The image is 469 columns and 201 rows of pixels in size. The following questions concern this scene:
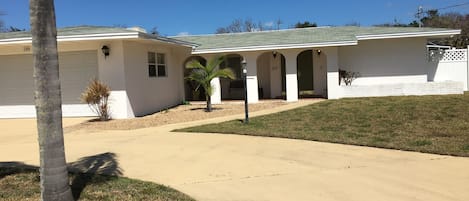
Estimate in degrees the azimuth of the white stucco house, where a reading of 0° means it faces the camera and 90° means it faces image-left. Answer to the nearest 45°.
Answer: approximately 0°

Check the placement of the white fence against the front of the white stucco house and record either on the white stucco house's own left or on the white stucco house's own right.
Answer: on the white stucco house's own left

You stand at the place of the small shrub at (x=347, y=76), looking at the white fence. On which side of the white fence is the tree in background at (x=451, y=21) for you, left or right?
left

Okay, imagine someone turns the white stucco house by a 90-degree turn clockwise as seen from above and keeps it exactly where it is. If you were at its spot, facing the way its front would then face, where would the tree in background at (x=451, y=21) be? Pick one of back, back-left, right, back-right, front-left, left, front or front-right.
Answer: back-right

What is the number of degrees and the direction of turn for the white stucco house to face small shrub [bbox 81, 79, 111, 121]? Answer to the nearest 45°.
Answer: approximately 45° to its right
